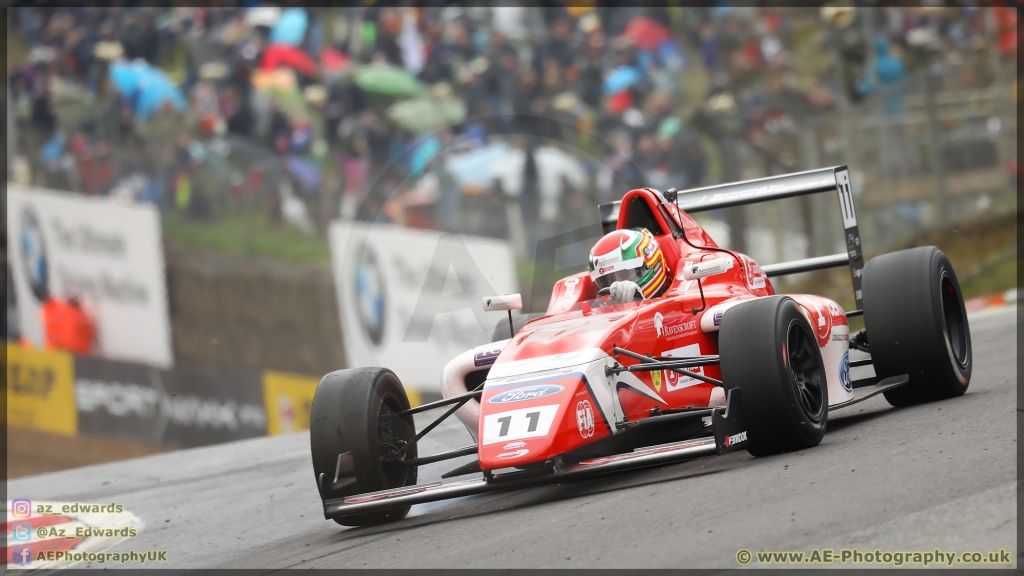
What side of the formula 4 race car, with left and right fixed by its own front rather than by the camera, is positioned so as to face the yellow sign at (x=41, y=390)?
right

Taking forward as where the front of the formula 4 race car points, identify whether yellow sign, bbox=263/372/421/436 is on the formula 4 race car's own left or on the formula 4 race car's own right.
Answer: on the formula 4 race car's own right

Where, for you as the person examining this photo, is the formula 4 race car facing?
facing the viewer and to the left of the viewer

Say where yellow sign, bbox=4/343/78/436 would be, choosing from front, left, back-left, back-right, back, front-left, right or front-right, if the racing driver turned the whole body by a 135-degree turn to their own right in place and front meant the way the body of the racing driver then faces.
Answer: front-left

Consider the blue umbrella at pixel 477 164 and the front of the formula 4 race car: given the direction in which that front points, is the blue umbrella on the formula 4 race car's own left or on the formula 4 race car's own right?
on the formula 4 race car's own right

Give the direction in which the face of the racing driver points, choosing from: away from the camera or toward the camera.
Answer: toward the camera

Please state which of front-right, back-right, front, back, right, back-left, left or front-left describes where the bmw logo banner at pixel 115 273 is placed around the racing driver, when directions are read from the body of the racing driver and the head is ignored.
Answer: right

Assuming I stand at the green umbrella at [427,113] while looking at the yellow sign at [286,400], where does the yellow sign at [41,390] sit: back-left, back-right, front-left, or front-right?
front-right

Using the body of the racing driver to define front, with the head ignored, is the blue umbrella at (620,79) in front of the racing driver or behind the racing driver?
behind

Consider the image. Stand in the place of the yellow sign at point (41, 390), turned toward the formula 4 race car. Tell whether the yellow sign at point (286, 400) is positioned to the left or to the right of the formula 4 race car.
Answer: left

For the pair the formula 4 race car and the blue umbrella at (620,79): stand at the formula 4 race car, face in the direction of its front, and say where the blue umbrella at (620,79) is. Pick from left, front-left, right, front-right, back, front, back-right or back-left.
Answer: back-right

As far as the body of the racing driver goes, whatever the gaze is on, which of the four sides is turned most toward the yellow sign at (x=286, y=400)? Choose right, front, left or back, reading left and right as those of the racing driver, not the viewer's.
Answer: right
